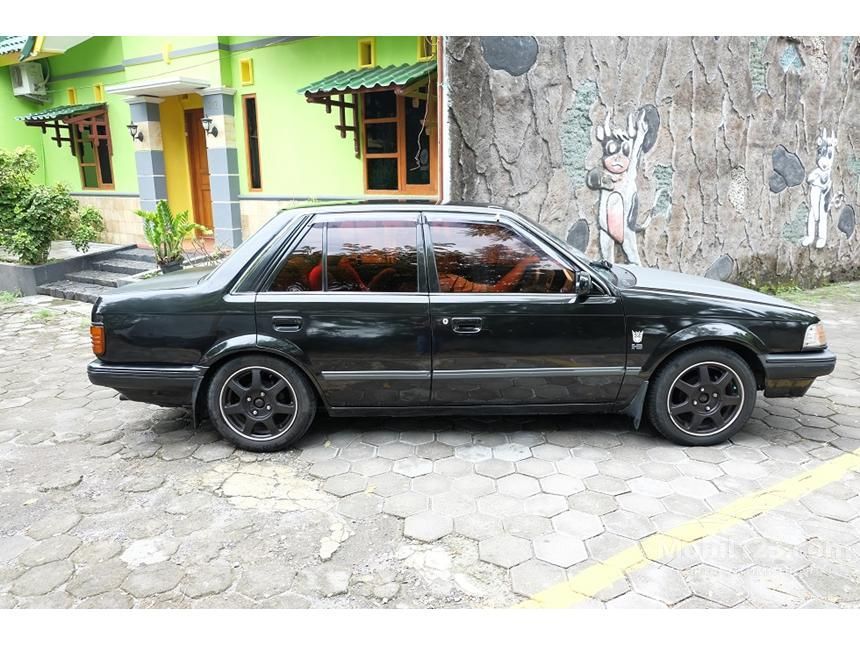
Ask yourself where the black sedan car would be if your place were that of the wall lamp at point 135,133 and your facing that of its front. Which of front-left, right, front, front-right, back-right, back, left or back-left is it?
front-left

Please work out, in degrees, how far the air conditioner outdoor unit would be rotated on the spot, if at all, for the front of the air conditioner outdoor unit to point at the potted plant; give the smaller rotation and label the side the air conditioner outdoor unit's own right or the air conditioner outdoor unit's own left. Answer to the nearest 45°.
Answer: approximately 45° to the air conditioner outdoor unit's own left

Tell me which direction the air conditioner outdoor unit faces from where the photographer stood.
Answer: facing the viewer and to the left of the viewer

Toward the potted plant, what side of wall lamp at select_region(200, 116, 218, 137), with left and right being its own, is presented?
front

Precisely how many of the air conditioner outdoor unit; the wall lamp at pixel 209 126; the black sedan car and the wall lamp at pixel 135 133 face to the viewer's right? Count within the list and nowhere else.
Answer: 1

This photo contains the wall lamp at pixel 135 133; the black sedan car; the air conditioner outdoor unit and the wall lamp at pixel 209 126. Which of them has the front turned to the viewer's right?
the black sedan car

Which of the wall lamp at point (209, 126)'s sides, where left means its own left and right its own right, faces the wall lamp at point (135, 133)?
right

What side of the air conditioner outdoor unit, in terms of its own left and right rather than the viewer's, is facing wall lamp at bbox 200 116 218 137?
left

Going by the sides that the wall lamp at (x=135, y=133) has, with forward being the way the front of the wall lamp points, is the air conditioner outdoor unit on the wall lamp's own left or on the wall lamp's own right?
on the wall lamp's own right

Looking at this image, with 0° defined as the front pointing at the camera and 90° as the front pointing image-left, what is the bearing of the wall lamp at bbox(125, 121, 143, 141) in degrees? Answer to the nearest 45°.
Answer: approximately 45°

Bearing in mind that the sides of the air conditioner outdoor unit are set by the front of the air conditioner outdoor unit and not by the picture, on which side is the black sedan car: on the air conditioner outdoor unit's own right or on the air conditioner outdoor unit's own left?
on the air conditioner outdoor unit's own left

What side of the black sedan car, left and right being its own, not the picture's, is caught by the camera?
right
